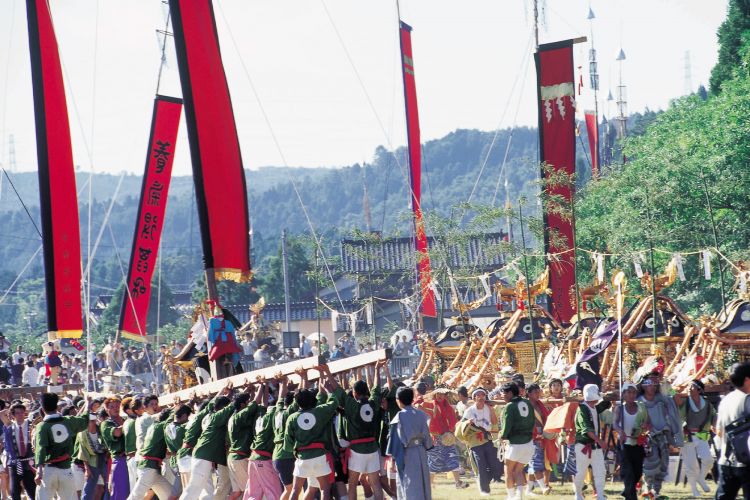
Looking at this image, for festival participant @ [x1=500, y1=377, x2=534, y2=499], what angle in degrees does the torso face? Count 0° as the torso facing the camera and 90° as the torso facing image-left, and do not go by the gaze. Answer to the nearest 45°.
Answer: approximately 135°

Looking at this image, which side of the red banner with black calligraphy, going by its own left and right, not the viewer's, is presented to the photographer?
front

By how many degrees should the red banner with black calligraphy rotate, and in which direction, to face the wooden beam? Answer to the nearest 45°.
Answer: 0° — it already faces it

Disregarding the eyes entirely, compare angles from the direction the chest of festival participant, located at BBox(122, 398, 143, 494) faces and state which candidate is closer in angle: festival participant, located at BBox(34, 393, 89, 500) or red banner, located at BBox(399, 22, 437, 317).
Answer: the red banner

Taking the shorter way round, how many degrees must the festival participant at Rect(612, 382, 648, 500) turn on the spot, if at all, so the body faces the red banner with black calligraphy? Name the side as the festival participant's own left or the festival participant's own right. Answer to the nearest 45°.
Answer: approximately 135° to the festival participant's own right

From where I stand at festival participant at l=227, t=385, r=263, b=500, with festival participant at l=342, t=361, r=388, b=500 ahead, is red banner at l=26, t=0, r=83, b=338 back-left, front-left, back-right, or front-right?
back-left

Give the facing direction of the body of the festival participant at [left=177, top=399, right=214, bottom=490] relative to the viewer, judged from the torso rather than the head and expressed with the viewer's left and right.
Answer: facing away from the viewer and to the right of the viewer

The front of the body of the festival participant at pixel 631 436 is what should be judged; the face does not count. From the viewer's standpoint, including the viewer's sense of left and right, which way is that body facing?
facing the viewer

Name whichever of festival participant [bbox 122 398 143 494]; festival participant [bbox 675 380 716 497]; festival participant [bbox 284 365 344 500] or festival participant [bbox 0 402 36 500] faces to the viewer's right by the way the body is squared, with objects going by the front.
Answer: festival participant [bbox 122 398 143 494]

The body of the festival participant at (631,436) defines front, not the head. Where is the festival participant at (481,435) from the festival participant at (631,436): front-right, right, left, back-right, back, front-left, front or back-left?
back-right

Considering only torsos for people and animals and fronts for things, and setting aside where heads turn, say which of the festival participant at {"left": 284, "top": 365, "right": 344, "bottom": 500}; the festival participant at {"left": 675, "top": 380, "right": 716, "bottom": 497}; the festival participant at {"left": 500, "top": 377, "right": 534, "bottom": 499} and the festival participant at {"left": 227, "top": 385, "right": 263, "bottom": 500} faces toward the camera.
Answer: the festival participant at {"left": 675, "top": 380, "right": 716, "bottom": 497}

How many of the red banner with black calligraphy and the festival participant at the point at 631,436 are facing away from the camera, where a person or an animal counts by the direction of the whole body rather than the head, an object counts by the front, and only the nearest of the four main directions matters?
0

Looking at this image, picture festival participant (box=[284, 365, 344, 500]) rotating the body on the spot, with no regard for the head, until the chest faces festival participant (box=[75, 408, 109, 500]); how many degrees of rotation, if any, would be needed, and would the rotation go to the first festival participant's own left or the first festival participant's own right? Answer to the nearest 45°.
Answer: approximately 45° to the first festival participant's own left

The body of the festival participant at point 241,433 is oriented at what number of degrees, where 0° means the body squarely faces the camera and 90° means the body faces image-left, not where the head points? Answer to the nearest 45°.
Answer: approximately 225°

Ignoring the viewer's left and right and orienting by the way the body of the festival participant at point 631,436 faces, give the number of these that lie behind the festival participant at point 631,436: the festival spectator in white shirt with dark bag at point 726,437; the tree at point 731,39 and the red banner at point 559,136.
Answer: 2

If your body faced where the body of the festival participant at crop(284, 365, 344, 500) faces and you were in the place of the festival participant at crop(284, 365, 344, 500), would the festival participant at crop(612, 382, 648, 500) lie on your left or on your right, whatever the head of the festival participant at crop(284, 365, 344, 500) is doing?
on your right
